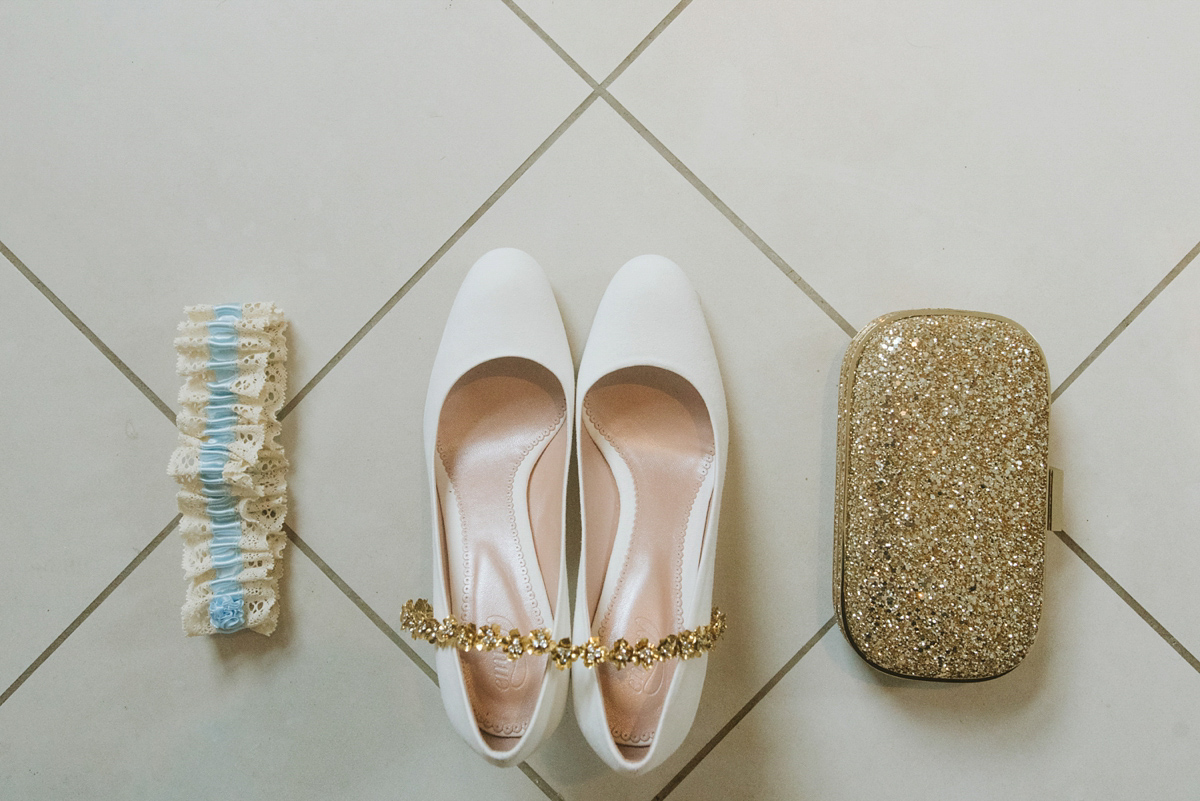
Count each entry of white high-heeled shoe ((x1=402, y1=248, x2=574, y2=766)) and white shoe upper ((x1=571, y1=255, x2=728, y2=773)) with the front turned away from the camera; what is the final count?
2

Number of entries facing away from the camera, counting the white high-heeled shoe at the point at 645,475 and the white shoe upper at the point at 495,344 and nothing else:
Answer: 2

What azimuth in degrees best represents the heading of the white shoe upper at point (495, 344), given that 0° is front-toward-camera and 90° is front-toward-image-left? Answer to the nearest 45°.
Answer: approximately 180°

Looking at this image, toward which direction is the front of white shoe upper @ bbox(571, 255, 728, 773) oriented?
away from the camera

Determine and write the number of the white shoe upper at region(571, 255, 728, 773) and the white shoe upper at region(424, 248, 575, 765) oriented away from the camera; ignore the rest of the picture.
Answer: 2

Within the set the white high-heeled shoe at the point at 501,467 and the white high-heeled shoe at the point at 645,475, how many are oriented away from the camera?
2
